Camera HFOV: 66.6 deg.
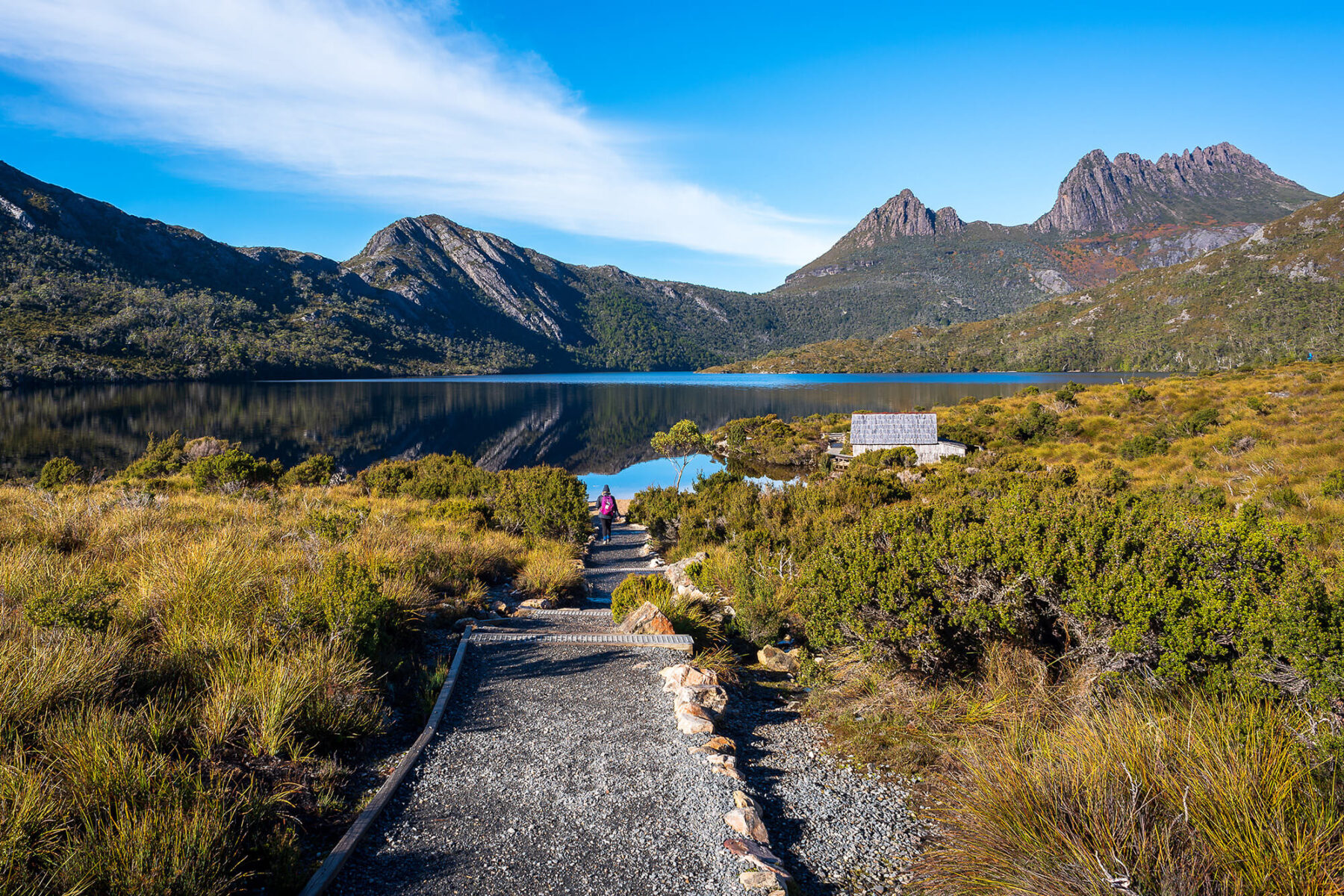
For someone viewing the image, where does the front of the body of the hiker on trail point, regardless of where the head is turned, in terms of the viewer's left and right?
facing away from the viewer

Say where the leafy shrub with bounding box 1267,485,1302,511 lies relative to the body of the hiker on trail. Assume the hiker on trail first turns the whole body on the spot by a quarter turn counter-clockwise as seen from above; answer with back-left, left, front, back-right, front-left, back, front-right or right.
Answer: back-left

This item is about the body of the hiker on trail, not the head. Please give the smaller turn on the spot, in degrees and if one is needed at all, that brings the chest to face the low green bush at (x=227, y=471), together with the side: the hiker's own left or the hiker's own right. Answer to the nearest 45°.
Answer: approximately 90° to the hiker's own left

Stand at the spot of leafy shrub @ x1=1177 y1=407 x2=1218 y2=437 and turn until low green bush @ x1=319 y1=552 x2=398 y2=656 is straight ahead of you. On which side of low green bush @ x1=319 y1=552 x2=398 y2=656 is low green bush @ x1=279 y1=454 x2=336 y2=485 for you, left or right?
right

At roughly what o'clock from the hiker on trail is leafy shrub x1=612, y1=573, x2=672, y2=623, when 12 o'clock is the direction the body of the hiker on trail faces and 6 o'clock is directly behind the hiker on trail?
The leafy shrub is roughly at 6 o'clock from the hiker on trail.

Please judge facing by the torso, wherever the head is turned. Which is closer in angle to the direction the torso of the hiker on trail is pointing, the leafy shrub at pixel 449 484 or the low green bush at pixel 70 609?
the leafy shrub

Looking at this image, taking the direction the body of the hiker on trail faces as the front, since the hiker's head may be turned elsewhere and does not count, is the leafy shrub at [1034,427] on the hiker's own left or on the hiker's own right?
on the hiker's own right

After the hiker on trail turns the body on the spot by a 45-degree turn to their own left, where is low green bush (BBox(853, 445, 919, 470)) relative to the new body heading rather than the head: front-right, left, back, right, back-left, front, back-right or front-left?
right

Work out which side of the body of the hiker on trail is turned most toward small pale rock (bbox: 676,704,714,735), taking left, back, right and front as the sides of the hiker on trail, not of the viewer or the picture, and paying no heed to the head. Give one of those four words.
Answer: back

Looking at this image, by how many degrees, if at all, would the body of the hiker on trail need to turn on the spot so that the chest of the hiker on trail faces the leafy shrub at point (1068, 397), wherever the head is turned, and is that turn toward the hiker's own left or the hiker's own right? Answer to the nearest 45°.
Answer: approximately 45° to the hiker's own right

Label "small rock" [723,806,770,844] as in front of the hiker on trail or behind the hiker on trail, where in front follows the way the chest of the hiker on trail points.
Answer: behind

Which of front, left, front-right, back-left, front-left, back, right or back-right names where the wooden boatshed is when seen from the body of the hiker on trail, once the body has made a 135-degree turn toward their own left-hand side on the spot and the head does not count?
back
